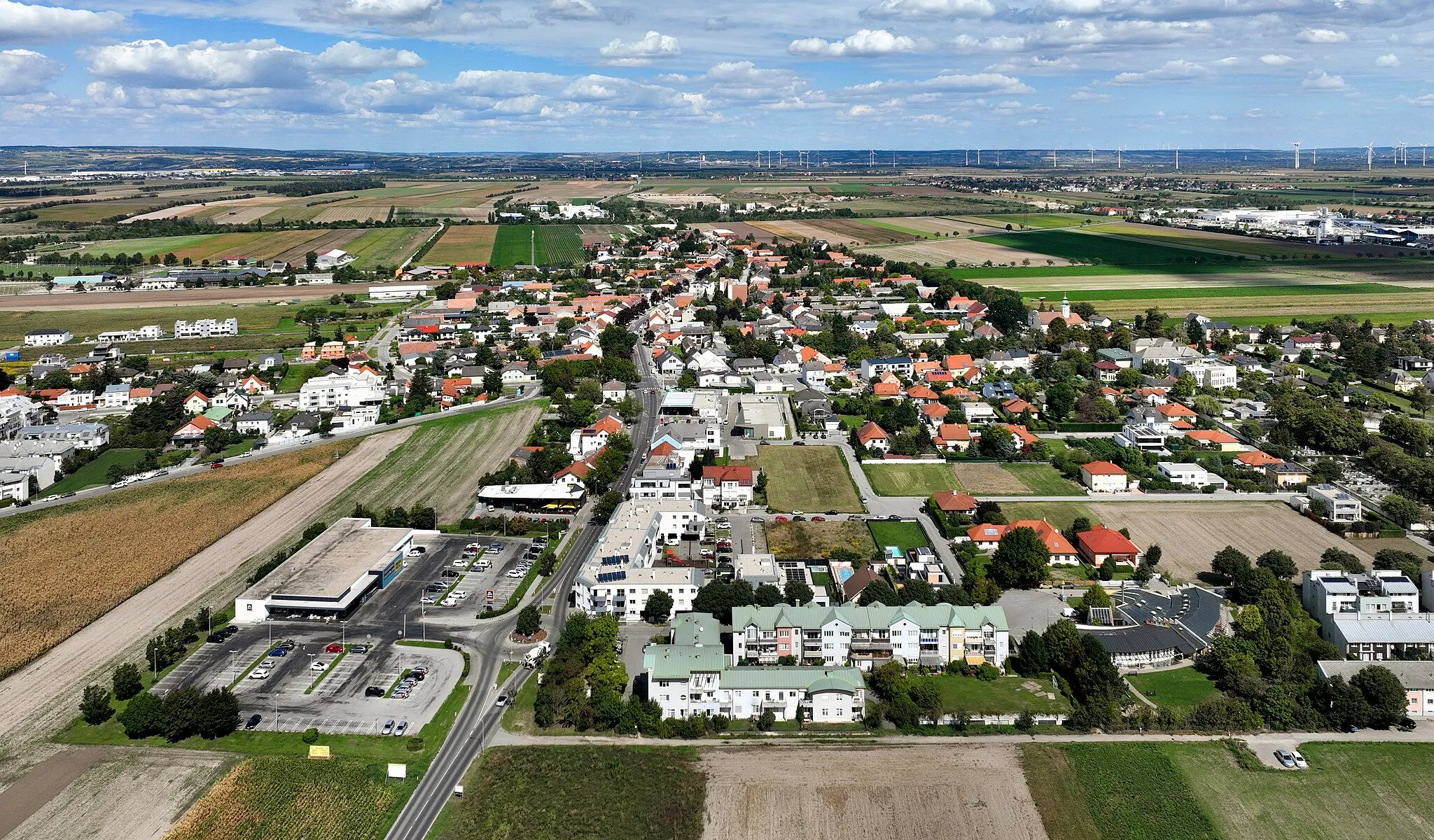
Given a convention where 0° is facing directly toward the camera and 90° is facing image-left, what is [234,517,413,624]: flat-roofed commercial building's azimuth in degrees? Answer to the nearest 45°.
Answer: approximately 315°

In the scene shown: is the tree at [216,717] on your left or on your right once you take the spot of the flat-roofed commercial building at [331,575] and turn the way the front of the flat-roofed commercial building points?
on your right

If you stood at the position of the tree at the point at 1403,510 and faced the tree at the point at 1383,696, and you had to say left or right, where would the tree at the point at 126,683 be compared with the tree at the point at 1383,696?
right

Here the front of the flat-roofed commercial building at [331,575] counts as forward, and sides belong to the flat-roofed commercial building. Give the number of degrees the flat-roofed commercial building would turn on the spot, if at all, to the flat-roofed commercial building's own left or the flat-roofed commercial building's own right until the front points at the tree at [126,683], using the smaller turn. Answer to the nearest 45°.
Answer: approximately 90° to the flat-roofed commercial building's own right

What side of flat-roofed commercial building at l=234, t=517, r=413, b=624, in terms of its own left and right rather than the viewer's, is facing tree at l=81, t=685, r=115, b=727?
right
